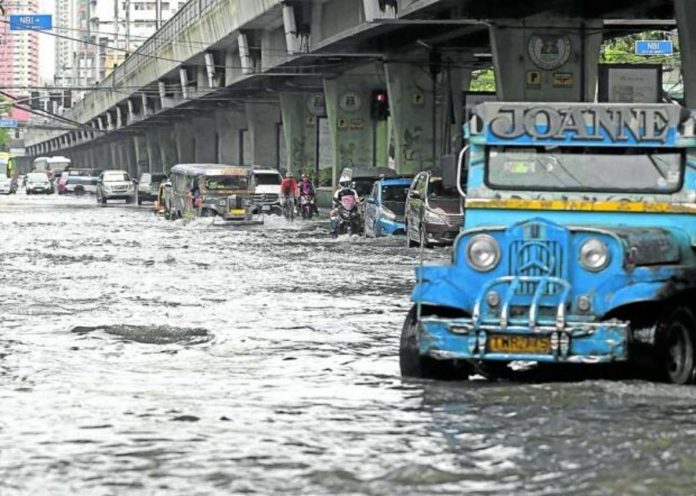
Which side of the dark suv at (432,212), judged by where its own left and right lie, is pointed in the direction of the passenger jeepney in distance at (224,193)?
back

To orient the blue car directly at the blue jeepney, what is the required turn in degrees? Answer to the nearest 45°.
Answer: approximately 45° to its right

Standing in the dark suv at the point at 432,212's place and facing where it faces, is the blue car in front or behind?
behind

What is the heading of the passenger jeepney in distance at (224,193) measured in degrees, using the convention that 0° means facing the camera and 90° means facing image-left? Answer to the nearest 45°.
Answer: approximately 315°

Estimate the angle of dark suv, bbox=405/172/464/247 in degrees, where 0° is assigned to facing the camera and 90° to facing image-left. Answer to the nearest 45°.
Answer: approximately 315°

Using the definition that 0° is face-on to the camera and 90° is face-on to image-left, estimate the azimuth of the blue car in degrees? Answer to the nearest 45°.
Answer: approximately 315°

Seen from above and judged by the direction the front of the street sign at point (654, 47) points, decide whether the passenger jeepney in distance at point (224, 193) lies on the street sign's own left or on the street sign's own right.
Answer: on the street sign's own right
